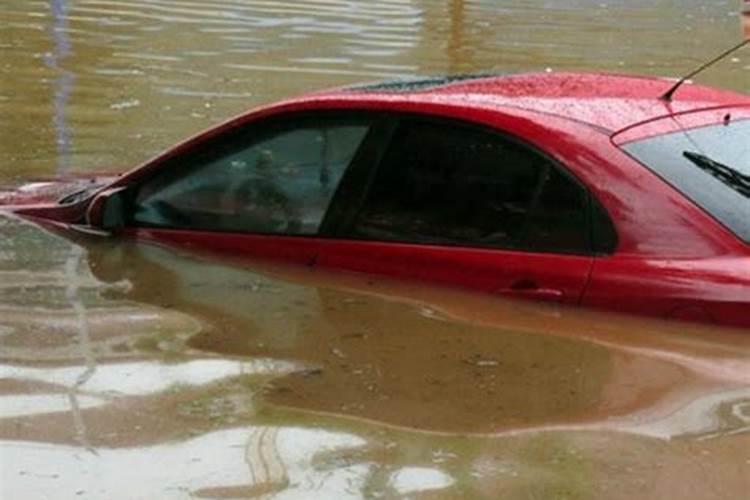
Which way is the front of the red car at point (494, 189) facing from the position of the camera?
facing away from the viewer and to the left of the viewer
